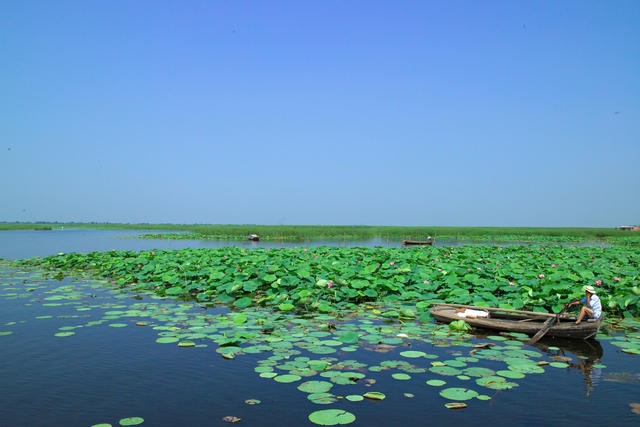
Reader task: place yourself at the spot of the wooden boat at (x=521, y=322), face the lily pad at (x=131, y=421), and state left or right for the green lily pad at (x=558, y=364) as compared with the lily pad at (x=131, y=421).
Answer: left

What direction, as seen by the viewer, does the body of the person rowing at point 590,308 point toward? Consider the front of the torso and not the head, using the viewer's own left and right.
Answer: facing to the left of the viewer

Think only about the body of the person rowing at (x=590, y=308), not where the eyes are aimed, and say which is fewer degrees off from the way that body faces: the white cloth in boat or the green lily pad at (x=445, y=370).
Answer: the white cloth in boat

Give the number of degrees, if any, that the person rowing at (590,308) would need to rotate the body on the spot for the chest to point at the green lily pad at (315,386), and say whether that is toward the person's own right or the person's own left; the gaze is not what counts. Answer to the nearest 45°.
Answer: approximately 45° to the person's own left

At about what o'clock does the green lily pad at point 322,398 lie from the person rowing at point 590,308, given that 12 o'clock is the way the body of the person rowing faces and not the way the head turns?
The green lily pad is roughly at 10 o'clock from the person rowing.

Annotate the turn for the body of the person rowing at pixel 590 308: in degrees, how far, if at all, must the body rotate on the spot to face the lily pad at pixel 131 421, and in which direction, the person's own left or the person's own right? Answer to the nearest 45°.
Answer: approximately 45° to the person's own left

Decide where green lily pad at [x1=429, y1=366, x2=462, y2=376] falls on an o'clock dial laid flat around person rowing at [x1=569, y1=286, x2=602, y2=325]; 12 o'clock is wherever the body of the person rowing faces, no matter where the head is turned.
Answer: The green lily pad is roughly at 10 o'clock from the person rowing.

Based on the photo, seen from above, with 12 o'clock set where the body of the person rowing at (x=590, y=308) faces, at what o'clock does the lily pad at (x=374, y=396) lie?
The lily pad is roughly at 10 o'clock from the person rowing.

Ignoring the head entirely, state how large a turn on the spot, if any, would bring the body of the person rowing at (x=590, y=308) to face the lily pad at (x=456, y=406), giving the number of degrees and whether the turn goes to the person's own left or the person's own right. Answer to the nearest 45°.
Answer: approximately 90° to the person's own left

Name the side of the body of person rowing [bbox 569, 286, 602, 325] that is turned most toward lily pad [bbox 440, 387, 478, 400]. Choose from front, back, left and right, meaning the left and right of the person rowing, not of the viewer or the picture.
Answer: left

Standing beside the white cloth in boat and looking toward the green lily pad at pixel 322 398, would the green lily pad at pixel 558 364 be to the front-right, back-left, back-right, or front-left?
front-left

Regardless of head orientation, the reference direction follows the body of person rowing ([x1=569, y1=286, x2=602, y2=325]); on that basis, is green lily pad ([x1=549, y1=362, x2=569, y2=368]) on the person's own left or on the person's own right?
on the person's own left
